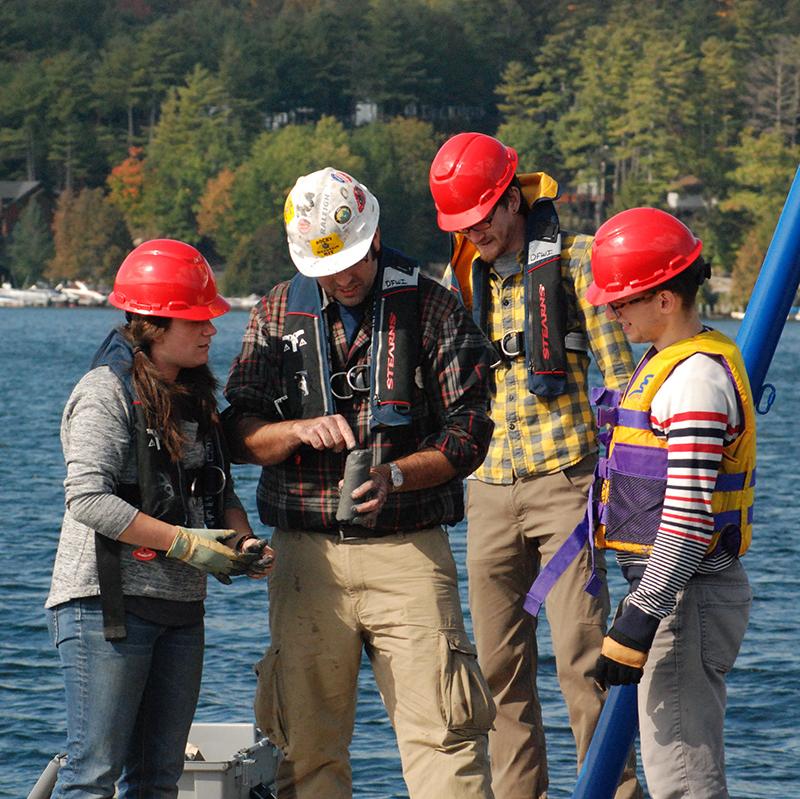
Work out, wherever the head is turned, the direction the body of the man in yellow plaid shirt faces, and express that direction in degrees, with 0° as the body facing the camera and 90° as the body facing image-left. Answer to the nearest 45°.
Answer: approximately 45°

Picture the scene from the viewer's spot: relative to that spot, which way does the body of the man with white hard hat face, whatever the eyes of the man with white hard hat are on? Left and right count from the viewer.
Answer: facing the viewer

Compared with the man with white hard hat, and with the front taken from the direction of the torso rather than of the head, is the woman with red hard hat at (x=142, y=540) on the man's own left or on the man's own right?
on the man's own right

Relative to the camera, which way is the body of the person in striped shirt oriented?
to the viewer's left

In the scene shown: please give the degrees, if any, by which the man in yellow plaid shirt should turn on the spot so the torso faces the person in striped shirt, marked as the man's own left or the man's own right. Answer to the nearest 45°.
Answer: approximately 45° to the man's own left

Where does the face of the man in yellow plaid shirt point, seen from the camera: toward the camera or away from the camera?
toward the camera

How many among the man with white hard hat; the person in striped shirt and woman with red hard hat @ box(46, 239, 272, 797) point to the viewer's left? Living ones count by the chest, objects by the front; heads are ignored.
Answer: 1

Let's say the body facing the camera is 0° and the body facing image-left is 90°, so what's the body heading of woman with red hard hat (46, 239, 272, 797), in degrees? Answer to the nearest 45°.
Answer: approximately 315°

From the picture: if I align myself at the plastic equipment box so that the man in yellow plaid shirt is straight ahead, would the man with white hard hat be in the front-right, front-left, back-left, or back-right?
front-right

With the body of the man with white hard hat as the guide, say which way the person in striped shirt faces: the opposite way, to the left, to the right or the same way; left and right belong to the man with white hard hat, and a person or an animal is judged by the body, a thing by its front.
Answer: to the right

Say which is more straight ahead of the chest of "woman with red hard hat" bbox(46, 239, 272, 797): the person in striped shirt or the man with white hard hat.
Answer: the person in striped shirt

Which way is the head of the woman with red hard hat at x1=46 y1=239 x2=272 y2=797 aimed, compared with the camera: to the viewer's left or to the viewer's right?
to the viewer's right

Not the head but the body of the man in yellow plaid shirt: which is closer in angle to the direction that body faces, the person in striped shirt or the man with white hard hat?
the man with white hard hat

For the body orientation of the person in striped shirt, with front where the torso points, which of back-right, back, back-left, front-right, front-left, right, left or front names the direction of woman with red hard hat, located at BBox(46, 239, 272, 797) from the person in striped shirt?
front
